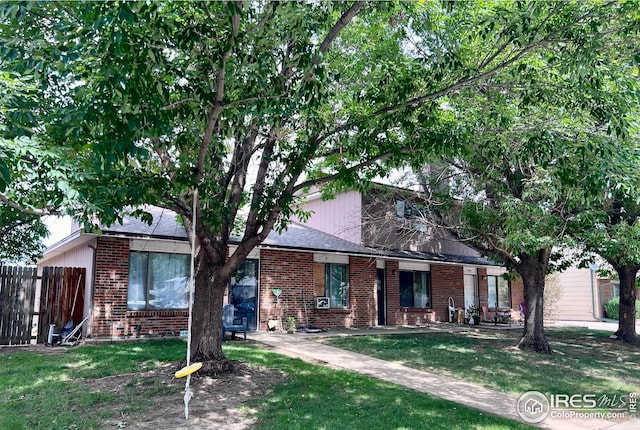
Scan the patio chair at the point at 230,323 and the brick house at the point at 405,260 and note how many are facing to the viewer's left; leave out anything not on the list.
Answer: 0

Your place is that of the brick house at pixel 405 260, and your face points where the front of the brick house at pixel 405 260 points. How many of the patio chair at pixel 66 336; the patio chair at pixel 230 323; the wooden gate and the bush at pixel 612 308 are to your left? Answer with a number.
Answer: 1

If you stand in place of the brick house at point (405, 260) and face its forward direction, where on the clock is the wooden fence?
The wooden fence is roughly at 3 o'clock from the brick house.

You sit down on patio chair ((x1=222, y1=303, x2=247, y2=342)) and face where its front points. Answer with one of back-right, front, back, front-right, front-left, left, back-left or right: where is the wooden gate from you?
back-right

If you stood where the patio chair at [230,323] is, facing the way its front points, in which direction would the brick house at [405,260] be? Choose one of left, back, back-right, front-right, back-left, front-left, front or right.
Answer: left

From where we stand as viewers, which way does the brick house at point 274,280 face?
facing the viewer and to the right of the viewer

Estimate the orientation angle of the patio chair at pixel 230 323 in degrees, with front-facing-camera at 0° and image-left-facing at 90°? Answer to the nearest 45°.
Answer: approximately 315°

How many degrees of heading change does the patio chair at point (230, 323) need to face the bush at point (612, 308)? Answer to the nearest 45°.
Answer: approximately 90° to its left
